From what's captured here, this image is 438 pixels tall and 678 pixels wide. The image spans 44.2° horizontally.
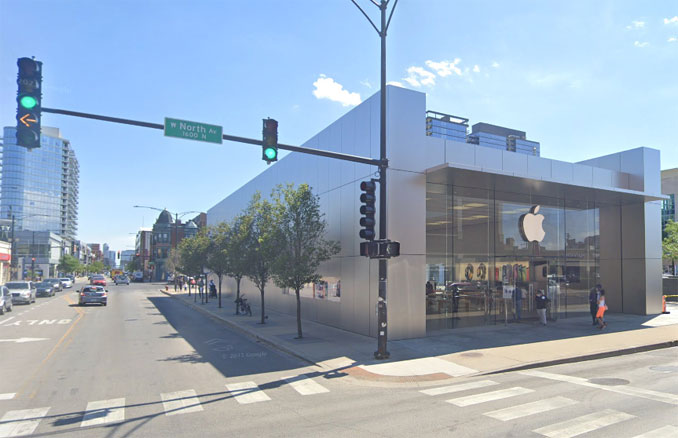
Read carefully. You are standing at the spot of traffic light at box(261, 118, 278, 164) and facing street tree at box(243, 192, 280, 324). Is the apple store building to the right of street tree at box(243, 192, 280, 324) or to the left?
right

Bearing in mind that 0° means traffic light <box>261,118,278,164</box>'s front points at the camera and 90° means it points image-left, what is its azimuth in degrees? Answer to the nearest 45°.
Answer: approximately 0°

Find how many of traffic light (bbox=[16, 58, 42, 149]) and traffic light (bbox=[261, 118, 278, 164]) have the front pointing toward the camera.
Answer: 2

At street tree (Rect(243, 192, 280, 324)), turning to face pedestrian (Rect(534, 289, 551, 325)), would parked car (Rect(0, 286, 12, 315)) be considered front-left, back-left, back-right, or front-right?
back-left

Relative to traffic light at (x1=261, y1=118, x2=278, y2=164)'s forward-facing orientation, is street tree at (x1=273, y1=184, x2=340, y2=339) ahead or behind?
behind

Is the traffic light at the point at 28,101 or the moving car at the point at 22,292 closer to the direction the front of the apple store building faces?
the traffic light
